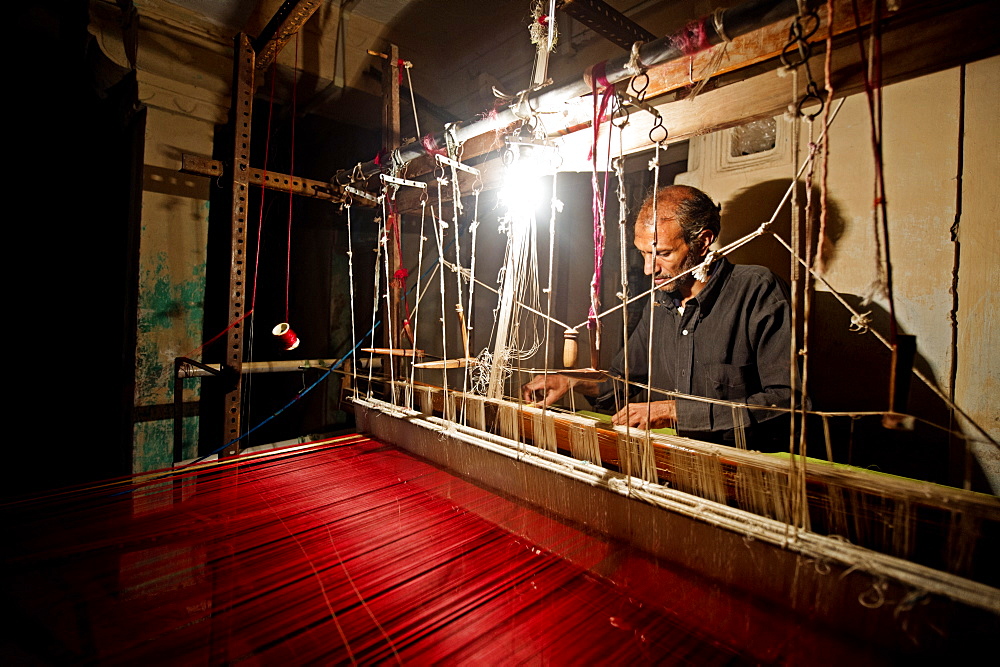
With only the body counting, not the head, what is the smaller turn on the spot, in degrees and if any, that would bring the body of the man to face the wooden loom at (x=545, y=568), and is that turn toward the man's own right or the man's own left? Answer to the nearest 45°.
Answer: approximately 45° to the man's own left

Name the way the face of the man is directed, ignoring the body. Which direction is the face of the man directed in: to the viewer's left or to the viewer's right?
to the viewer's left

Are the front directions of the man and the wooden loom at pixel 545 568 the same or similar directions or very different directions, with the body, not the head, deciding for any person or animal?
very different directions

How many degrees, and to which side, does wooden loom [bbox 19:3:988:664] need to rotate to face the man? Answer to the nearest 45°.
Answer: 0° — it already faces them

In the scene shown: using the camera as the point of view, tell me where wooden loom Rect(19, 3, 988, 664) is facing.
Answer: facing away from the viewer and to the right of the viewer

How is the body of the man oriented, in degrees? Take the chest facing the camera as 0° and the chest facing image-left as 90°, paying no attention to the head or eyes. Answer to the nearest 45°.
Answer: approximately 45°
